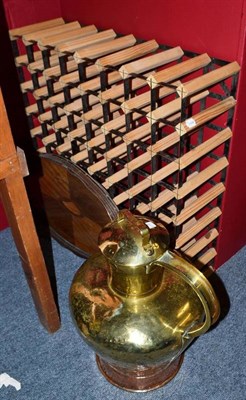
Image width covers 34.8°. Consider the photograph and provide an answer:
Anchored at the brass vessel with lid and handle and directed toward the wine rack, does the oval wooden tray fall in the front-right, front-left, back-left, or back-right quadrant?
front-left

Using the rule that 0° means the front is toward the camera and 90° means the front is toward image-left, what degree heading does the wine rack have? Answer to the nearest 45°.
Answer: approximately 45°

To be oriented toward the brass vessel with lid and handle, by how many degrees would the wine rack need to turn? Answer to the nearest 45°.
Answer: approximately 45° to its left
